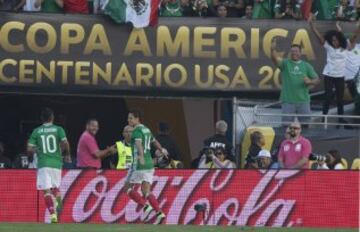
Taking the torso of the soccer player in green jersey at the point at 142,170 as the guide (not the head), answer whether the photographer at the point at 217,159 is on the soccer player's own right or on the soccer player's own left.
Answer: on the soccer player's own right

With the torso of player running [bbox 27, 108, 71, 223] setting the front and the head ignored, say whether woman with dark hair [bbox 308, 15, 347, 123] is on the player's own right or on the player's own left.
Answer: on the player's own right

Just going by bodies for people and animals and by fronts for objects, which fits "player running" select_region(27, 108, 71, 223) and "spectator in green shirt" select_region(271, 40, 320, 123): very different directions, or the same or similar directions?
very different directions

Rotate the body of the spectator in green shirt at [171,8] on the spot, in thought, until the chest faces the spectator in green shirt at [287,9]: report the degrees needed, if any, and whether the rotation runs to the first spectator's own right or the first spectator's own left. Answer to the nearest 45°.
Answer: approximately 90° to the first spectator's own left

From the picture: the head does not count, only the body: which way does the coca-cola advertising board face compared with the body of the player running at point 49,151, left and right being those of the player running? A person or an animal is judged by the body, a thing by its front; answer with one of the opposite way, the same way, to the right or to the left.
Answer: the opposite way

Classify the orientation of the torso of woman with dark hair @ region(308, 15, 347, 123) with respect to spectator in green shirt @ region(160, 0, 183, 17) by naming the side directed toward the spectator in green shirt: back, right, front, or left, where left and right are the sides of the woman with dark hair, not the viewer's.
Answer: right
